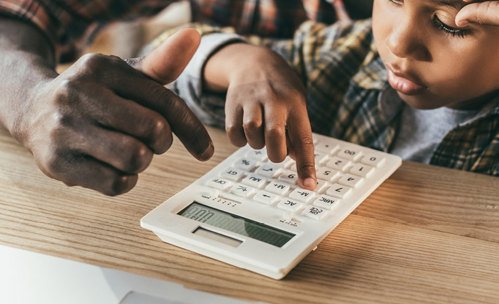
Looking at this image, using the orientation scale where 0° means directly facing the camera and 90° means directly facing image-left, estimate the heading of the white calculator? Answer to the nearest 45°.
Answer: approximately 225°
